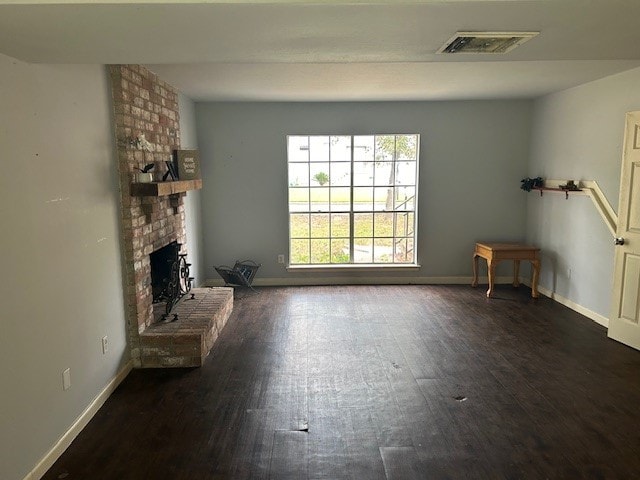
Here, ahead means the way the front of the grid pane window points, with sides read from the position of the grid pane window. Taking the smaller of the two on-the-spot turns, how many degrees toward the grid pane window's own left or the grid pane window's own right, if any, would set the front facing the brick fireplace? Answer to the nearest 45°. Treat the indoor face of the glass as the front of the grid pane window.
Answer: approximately 45° to the grid pane window's own right

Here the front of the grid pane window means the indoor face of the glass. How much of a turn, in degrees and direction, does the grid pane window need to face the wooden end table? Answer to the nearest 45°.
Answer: approximately 90° to its left

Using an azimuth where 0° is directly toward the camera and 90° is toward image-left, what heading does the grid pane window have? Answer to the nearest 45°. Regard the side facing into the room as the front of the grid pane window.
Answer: approximately 0°

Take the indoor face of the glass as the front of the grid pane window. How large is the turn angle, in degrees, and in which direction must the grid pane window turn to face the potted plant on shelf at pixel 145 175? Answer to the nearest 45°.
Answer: approximately 45° to its right

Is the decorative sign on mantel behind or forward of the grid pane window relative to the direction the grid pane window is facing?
forward

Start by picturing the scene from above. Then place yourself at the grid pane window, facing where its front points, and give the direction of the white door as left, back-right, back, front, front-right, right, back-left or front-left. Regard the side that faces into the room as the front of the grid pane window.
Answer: front-left
